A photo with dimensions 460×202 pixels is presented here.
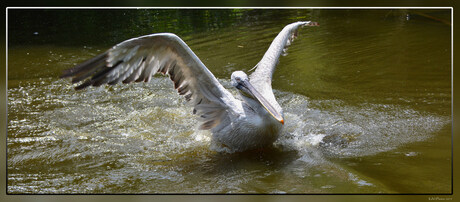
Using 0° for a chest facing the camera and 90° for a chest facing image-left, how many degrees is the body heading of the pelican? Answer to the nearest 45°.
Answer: approximately 315°
